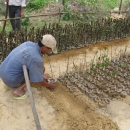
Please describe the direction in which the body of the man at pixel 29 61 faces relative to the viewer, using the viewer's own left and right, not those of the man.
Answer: facing to the right of the viewer

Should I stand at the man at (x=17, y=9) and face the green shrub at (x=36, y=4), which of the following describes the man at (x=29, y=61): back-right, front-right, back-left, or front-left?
back-right

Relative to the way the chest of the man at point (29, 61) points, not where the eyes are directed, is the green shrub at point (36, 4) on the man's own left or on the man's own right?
on the man's own left

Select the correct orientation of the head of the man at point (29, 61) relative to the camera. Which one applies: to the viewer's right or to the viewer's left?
to the viewer's right

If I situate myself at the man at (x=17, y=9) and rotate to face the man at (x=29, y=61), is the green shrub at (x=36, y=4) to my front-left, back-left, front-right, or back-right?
back-left

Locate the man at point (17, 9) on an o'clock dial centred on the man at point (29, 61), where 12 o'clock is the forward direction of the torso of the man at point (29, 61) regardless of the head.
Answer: the man at point (17, 9) is roughly at 9 o'clock from the man at point (29, 61).
